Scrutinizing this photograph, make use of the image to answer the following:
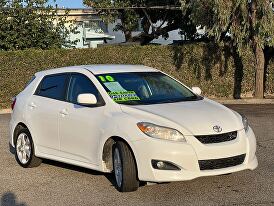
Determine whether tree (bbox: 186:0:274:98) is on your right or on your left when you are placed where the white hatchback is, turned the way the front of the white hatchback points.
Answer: on your left

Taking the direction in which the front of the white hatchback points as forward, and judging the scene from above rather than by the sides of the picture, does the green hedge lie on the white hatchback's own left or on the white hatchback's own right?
on the white hatchback's own left

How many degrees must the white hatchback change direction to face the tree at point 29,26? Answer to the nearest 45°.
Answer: approximately 135° to its left

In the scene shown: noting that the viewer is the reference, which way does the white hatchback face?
facing the viewer and to the right of the viewer

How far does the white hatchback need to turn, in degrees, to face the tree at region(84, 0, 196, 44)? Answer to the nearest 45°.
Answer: approximately 135° to its left

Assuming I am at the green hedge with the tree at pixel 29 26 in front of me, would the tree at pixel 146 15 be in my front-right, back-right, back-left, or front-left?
front-right
